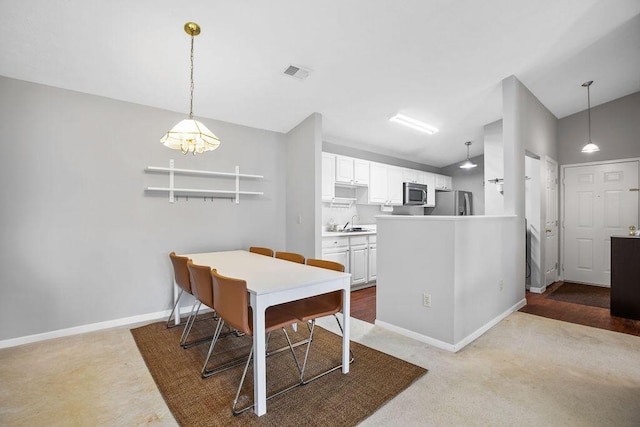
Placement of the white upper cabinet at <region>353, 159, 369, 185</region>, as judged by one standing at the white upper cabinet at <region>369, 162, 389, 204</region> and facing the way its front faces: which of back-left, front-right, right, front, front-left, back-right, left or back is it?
right

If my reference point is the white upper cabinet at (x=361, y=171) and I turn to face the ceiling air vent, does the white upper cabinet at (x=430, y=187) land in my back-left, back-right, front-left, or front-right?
back-left

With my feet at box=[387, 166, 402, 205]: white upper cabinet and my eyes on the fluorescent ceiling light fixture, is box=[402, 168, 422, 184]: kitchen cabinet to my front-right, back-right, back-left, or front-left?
back-left

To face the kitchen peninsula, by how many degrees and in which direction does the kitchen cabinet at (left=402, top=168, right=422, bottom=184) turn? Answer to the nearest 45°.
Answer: approximately 45° to its right

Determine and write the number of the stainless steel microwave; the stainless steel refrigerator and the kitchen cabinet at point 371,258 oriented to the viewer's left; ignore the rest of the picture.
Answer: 0

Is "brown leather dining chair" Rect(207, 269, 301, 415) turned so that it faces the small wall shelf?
no

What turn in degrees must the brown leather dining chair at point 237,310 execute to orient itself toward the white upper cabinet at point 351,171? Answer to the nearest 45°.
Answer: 0° — it already faces it

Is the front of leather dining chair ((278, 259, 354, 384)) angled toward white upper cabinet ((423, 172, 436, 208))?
no

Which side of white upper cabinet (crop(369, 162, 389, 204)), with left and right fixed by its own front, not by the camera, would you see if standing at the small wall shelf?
right

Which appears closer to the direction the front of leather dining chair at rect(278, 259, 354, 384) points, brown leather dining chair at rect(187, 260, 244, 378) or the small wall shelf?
the brown leather dining chair

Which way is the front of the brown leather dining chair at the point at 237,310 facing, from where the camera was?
facing away from the viewer and to the right of the viewer

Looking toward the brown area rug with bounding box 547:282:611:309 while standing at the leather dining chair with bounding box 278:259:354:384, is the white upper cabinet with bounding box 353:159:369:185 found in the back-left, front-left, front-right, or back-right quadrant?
front-left

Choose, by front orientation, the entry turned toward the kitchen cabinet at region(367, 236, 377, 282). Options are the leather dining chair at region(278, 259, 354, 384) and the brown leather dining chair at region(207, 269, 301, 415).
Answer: the brown leather dining chair at region(207, 269, 301, 415)

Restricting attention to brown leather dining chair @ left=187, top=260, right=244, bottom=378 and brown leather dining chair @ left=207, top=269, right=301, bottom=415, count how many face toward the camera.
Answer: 0

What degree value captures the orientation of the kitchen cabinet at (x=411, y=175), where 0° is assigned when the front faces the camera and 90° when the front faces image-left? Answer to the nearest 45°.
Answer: approximately 315°

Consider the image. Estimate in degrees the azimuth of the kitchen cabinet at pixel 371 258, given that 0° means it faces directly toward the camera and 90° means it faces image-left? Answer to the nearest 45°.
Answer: approximately 315°

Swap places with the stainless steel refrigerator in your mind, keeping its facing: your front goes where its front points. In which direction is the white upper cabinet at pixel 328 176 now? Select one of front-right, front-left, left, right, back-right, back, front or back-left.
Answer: right
